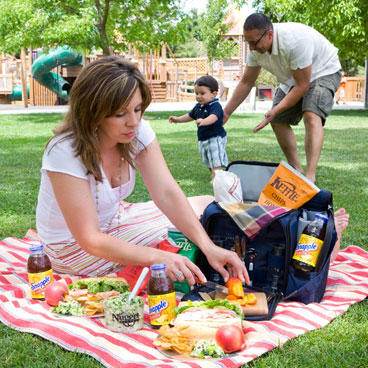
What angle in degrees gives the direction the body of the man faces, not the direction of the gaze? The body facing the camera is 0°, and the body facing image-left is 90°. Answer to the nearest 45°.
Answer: approximately 45°

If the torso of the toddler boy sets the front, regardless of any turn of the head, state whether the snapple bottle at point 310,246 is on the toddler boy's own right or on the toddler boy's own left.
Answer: on the toddler boy's own left

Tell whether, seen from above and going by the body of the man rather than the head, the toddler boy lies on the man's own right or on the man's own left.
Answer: on the man's own right

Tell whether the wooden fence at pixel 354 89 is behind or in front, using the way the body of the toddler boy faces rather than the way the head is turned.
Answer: behind

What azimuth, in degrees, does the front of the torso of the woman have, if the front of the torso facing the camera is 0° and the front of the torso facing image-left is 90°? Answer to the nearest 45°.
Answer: approximately 315°

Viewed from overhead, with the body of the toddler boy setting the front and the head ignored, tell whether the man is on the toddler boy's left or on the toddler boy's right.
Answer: on the toddler boy's left

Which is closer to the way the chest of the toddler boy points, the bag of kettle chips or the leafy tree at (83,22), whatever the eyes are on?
the bag of kettle chips
